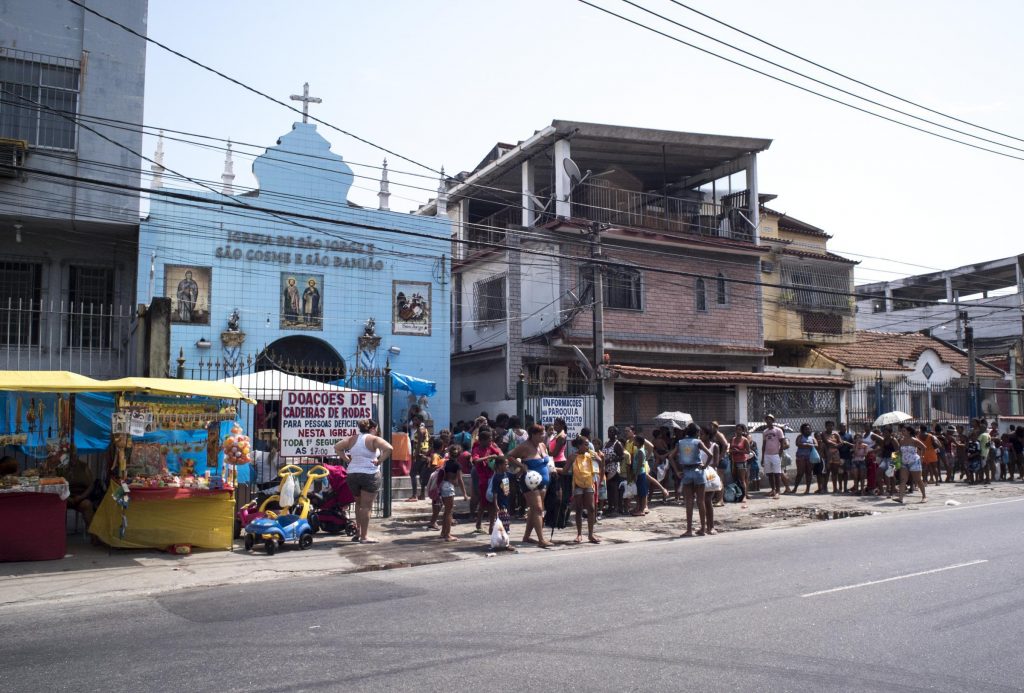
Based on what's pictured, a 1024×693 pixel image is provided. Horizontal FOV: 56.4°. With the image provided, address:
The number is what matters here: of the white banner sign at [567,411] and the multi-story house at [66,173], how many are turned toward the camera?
2

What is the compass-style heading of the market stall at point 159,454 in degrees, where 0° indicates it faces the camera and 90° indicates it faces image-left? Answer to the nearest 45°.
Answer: approximately 0°

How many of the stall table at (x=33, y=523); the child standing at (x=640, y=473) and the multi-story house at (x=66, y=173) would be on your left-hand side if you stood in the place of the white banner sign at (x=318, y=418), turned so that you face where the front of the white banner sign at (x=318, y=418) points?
1

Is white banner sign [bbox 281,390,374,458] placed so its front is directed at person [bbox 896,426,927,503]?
no

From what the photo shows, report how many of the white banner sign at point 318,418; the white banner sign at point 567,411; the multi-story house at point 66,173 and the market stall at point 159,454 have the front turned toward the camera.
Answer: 4

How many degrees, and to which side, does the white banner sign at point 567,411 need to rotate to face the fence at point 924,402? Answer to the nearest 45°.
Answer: approximately 135° to its left

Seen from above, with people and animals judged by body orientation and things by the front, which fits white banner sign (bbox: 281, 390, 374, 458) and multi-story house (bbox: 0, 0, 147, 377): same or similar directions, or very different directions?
same or similar directions

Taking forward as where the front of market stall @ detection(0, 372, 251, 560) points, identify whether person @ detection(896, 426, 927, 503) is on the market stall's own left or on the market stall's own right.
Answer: on the market stall's own left

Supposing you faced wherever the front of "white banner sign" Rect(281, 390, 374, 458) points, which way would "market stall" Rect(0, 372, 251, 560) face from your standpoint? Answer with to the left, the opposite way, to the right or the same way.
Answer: the same way

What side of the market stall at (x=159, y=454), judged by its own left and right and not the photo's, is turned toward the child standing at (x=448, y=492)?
left

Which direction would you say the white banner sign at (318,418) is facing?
toward the camera

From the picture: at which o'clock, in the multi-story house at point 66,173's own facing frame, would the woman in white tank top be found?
The woman in white tank top is roughly at 11 o'clock from the multi-story house.

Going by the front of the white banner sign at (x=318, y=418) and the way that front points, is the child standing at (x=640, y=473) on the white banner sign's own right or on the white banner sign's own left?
on the white banner sign's own left

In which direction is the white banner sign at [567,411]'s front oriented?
toward the camera

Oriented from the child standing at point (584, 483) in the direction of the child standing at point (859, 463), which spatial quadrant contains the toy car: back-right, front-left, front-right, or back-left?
back-left

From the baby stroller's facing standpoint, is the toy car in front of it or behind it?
in front

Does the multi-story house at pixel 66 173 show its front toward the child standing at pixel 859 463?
no
